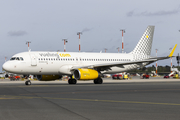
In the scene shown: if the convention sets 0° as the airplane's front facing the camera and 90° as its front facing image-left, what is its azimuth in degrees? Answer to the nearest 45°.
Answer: approximately 45°
